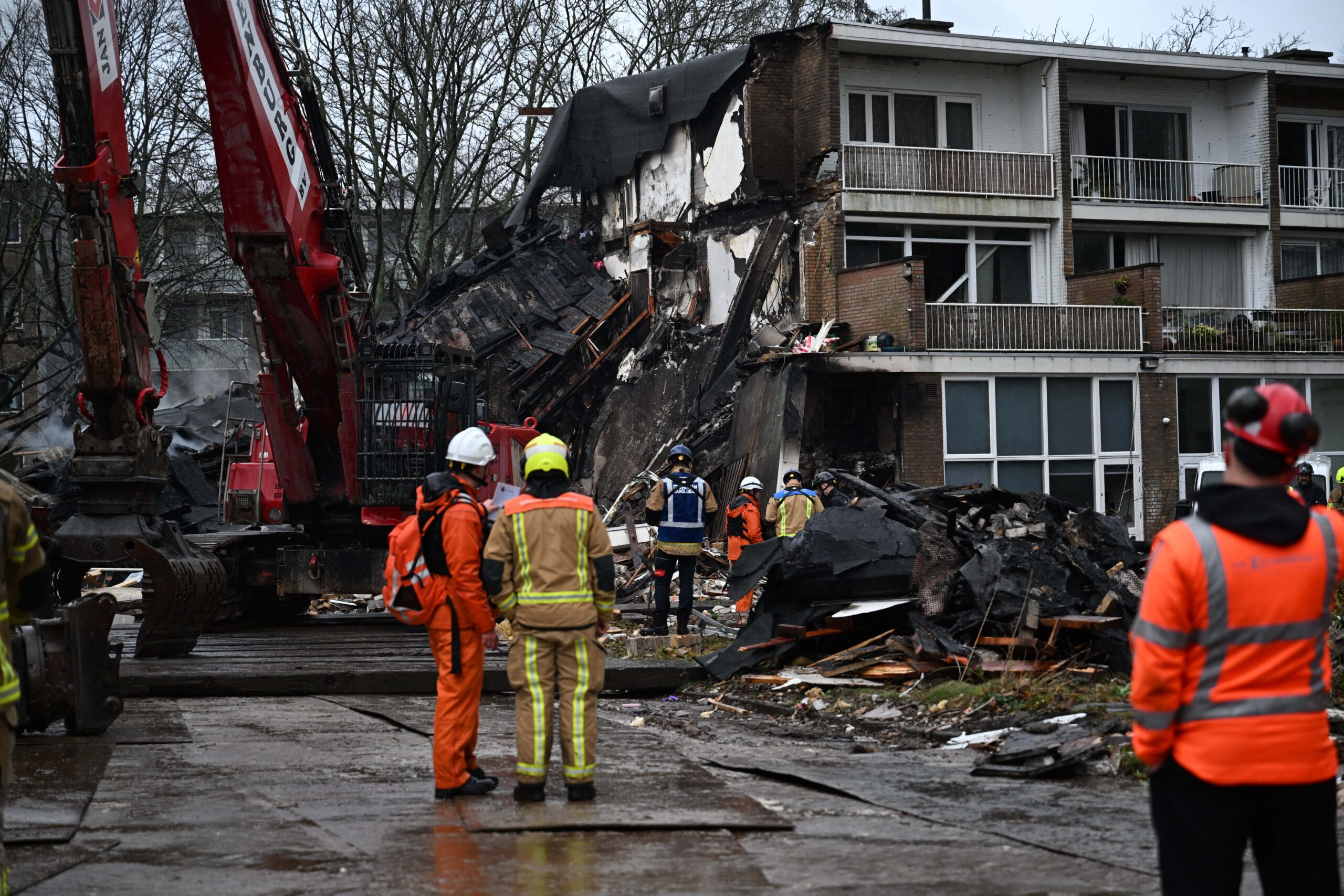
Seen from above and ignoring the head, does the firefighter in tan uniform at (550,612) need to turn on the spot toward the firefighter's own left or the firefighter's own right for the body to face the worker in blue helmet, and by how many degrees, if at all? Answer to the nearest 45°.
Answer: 0° — they already face them

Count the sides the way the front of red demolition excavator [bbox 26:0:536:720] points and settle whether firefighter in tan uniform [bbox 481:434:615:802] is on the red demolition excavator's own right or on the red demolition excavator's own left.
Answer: on the red demolition excavator's own left

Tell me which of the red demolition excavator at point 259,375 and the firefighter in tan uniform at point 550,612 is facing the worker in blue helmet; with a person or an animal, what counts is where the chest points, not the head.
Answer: the firefighter in tan uniform

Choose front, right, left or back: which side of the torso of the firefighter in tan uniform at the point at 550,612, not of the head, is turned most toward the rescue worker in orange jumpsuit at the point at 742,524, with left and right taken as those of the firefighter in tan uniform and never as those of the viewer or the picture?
front

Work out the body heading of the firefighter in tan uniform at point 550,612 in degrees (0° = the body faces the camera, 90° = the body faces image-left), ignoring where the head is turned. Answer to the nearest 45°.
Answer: approximately 180°

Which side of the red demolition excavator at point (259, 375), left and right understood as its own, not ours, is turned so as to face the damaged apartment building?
back

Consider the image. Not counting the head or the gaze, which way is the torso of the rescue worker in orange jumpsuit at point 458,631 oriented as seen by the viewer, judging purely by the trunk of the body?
to the viewer's right

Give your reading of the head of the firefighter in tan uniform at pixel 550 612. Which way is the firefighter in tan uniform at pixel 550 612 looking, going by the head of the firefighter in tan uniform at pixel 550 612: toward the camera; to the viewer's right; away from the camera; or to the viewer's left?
away from the camera
